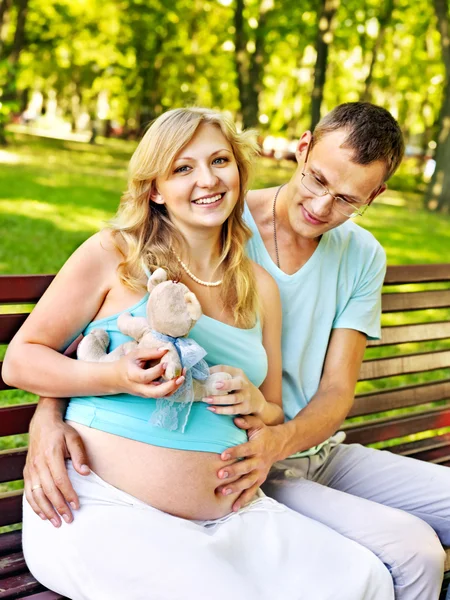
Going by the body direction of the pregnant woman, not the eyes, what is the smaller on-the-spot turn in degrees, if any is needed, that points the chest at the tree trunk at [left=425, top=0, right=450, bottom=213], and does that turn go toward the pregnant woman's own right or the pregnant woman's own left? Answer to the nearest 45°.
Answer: approximately 135° to the pregnant woman's own left

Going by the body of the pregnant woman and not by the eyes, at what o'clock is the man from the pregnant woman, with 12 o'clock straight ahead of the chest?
The man is roughly at 9 o'clock from the pregnant woman.

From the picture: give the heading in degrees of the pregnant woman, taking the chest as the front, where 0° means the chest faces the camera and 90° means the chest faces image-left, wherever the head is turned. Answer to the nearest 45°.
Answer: approximately 315°

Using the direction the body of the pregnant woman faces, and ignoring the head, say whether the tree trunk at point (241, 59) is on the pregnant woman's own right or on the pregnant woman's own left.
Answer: on the pregnant woman's own left

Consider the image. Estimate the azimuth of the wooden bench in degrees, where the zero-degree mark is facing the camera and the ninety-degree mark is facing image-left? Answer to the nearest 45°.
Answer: approximately 315°

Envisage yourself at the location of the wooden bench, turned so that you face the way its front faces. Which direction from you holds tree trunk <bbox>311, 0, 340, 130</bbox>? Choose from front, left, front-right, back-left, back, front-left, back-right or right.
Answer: back-left

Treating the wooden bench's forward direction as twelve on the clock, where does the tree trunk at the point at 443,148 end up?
The tree trunk is roughly at 8 o'clock from the wooden bench.
